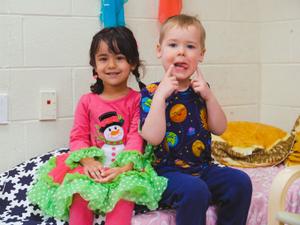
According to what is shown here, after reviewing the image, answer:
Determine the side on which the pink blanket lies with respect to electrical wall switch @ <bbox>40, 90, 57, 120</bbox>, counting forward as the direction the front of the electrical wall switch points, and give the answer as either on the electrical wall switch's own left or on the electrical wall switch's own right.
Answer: on the electrical wall switch's own left

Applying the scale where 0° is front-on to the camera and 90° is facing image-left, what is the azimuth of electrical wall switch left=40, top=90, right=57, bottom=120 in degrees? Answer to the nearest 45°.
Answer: approximately 0°

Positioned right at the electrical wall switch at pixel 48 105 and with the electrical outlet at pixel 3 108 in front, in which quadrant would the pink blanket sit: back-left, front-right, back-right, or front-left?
back-left

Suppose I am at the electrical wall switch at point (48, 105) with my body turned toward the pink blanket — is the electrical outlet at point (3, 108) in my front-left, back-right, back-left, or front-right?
back-right
